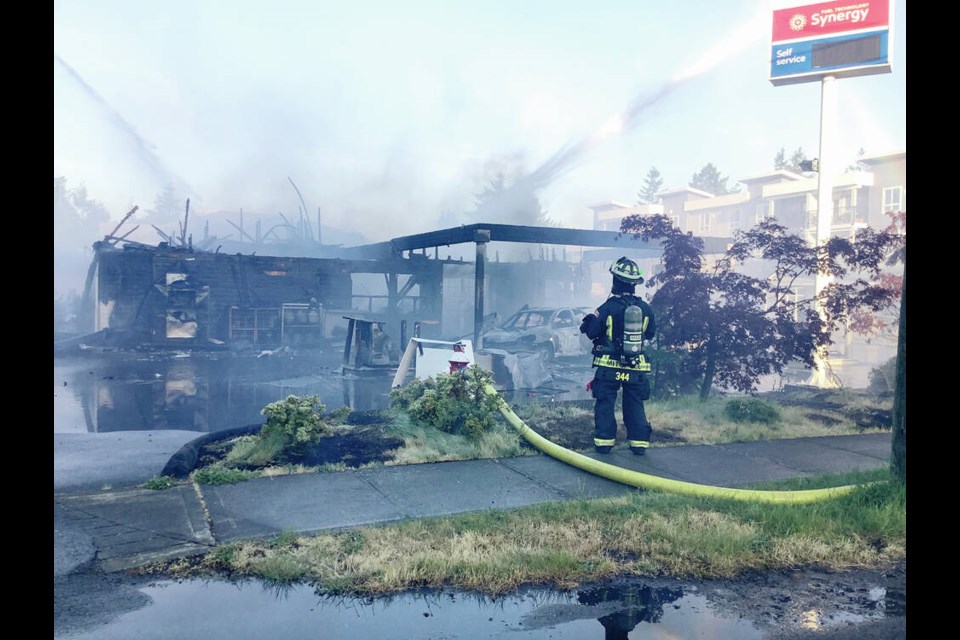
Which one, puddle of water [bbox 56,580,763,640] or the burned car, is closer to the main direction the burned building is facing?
the puddle of water

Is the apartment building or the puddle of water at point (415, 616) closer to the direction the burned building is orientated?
the puddle of water

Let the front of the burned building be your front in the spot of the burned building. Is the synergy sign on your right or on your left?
on your left

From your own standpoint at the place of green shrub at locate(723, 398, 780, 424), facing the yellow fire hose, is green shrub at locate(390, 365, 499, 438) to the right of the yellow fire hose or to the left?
right

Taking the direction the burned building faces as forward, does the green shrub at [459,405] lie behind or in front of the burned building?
in front

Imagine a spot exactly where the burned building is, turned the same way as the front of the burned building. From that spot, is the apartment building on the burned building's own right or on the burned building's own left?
on the burned building's own left

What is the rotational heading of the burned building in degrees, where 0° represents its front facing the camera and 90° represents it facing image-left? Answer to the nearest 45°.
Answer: approximately 0°

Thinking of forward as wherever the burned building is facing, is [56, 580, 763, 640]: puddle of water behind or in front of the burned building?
in front

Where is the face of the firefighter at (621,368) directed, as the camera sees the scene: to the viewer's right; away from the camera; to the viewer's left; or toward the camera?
away from the camera

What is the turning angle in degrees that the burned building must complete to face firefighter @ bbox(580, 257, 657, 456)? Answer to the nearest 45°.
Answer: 0° — it already faces them
